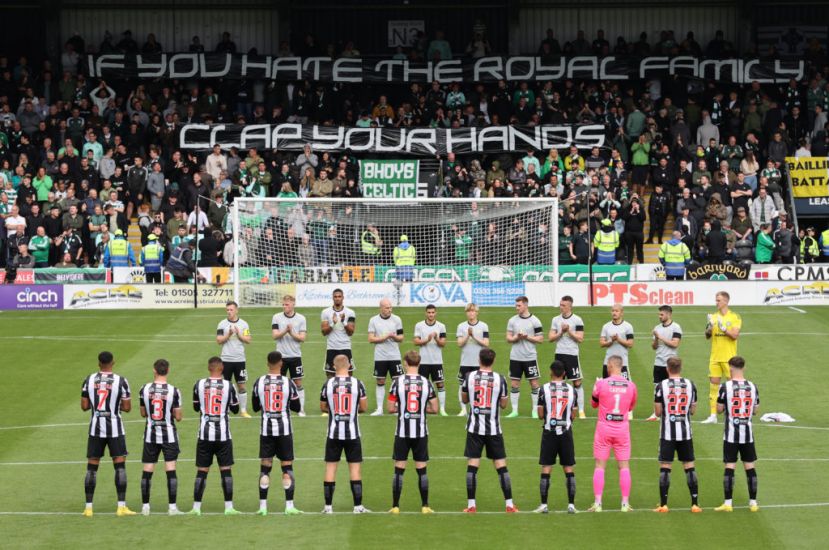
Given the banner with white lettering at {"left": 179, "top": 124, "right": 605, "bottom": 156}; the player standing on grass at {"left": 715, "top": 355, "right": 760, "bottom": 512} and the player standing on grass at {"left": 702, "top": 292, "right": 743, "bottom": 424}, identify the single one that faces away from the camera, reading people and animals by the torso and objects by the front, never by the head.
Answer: the player standing on grass at {"left": 715, "top": 355, "right": 760, "bottom": 512}

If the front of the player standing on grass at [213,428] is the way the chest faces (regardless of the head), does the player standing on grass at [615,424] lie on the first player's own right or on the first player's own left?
on the first player's own right

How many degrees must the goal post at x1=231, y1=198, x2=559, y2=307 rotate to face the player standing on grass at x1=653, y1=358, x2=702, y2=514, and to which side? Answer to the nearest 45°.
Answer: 0° — it already faces them

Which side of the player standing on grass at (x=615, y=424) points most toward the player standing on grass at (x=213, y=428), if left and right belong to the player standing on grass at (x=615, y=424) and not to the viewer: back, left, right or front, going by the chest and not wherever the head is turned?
left

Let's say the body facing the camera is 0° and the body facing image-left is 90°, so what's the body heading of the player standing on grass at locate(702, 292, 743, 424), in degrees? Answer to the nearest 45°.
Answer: approximately 45°

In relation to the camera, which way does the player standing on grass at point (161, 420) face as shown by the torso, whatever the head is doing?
away from the camera

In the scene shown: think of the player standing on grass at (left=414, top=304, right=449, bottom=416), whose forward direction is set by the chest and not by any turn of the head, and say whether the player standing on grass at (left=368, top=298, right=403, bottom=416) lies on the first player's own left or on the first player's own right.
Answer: on the first player's own right

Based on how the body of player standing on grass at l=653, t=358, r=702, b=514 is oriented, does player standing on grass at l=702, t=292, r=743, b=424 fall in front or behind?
in front

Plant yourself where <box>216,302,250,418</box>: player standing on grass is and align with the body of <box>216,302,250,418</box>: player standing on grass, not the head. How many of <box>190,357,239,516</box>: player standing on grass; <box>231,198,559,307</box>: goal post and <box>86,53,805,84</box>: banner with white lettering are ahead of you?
1

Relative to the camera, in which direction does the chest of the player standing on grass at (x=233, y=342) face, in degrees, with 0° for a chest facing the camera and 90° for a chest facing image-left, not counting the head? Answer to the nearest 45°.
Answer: approximately 0°

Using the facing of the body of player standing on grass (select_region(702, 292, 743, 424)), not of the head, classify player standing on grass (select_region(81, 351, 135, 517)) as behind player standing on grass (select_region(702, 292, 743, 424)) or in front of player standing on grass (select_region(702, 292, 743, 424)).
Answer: in front

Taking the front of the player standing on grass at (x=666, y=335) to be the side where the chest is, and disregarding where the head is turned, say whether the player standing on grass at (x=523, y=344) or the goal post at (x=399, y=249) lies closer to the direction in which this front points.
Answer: the player standing on grass

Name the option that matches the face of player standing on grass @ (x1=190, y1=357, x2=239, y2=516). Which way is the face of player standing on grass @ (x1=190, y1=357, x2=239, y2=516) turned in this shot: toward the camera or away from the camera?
away from the camera

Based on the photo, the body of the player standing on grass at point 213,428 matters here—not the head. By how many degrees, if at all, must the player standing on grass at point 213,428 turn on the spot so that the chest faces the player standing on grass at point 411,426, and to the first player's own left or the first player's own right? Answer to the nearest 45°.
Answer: approximately 90° to the first player's own right

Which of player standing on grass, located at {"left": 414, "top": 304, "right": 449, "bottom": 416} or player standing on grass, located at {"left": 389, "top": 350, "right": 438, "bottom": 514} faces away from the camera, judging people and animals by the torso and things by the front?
player standing on grass, located at {"left": 389, "top": 350, "right": 438, "bottom": 514}

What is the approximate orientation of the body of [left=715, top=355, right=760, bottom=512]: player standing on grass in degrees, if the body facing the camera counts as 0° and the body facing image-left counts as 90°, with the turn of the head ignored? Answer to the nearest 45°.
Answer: approximately 180°

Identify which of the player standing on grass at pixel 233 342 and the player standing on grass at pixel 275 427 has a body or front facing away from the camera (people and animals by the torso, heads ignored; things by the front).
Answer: the player standing on grass at pixel 275 427

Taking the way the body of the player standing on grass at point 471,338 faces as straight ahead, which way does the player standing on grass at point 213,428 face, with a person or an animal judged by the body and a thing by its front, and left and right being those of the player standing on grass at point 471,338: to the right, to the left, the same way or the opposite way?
the opposite way

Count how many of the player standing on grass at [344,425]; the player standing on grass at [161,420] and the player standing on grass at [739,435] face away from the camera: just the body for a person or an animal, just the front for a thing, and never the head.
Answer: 3
